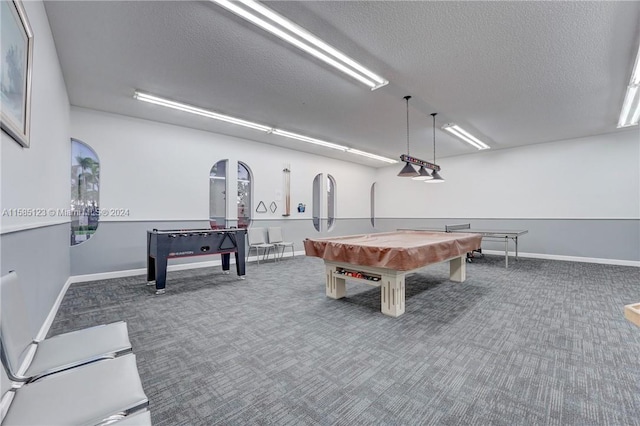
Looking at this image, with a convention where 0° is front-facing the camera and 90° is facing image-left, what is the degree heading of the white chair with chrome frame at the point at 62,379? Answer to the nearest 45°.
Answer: approximately 270°

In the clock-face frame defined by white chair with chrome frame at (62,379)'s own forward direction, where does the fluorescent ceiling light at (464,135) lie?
The fluorescent ceiling light is roughly at 12 o'clock from the white chair with chrome frame.

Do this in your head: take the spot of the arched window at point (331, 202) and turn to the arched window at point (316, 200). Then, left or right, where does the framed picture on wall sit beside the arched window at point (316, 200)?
left

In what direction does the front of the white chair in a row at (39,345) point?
to the viewer's right

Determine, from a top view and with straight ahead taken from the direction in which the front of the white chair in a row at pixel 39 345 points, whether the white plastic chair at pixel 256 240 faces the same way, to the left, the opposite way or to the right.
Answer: to the right

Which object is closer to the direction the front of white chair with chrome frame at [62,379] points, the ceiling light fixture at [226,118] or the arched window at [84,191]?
the ceiling light fixture

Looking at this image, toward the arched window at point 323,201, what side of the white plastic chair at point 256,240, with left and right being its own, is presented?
left
